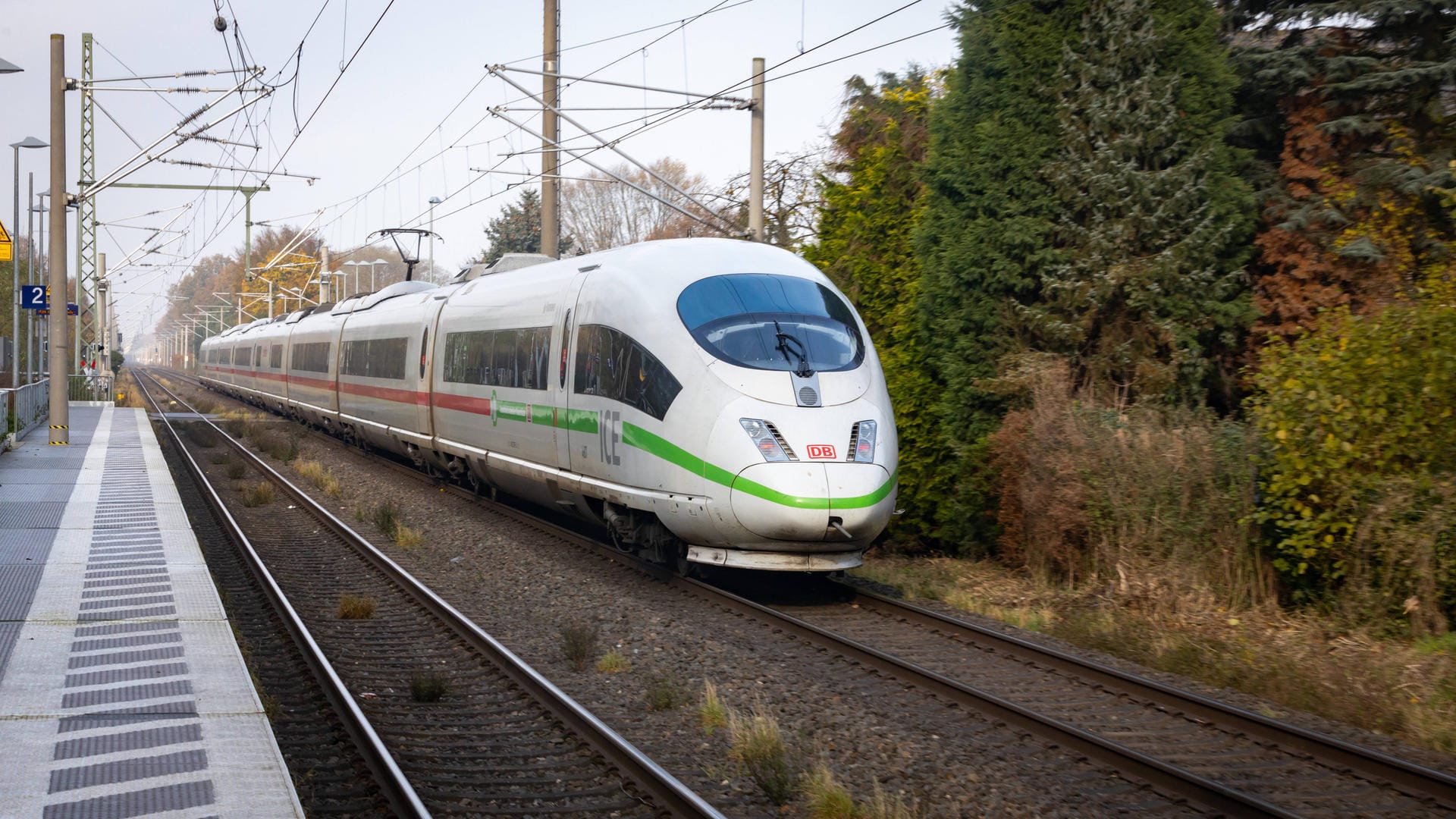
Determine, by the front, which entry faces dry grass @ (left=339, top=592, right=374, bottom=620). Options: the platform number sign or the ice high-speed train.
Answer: the platform number sign

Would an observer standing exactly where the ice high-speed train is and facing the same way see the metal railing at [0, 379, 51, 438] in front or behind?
behind

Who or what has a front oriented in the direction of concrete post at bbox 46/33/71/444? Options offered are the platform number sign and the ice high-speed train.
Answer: the platform number sign

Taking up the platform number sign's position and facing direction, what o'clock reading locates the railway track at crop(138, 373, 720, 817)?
The railway track is roughly at 12 o'clock from the platform number sign.

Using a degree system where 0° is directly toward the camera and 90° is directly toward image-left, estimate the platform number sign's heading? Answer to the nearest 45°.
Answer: approximately 0°

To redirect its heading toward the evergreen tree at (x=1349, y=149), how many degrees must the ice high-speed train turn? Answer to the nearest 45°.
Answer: approximately 45° to its left

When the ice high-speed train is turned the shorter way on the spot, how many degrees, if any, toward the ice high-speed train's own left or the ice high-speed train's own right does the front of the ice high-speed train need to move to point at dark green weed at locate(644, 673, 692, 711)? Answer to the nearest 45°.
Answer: approximately 45° to the ice high-speed train's own right

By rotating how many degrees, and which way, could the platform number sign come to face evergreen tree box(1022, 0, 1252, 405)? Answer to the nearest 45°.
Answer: approximately 45° to its left

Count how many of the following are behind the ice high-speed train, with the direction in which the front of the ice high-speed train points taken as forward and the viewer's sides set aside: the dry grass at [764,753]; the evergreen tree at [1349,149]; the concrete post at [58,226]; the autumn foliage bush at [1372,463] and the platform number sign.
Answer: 2

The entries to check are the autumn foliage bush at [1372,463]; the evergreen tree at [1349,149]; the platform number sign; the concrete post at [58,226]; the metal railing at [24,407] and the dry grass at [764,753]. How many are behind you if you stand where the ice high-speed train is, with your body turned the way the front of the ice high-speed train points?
3

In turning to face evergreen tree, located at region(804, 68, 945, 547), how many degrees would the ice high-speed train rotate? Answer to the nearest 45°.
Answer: approximately 90° to its left

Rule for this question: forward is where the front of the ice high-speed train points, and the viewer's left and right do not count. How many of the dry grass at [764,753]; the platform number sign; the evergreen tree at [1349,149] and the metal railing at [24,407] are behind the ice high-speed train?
2

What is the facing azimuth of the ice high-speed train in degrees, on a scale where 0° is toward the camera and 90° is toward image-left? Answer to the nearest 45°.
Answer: approximately 315°

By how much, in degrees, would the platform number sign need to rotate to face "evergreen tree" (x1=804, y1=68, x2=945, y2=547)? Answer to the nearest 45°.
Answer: approximately 45° to its left
